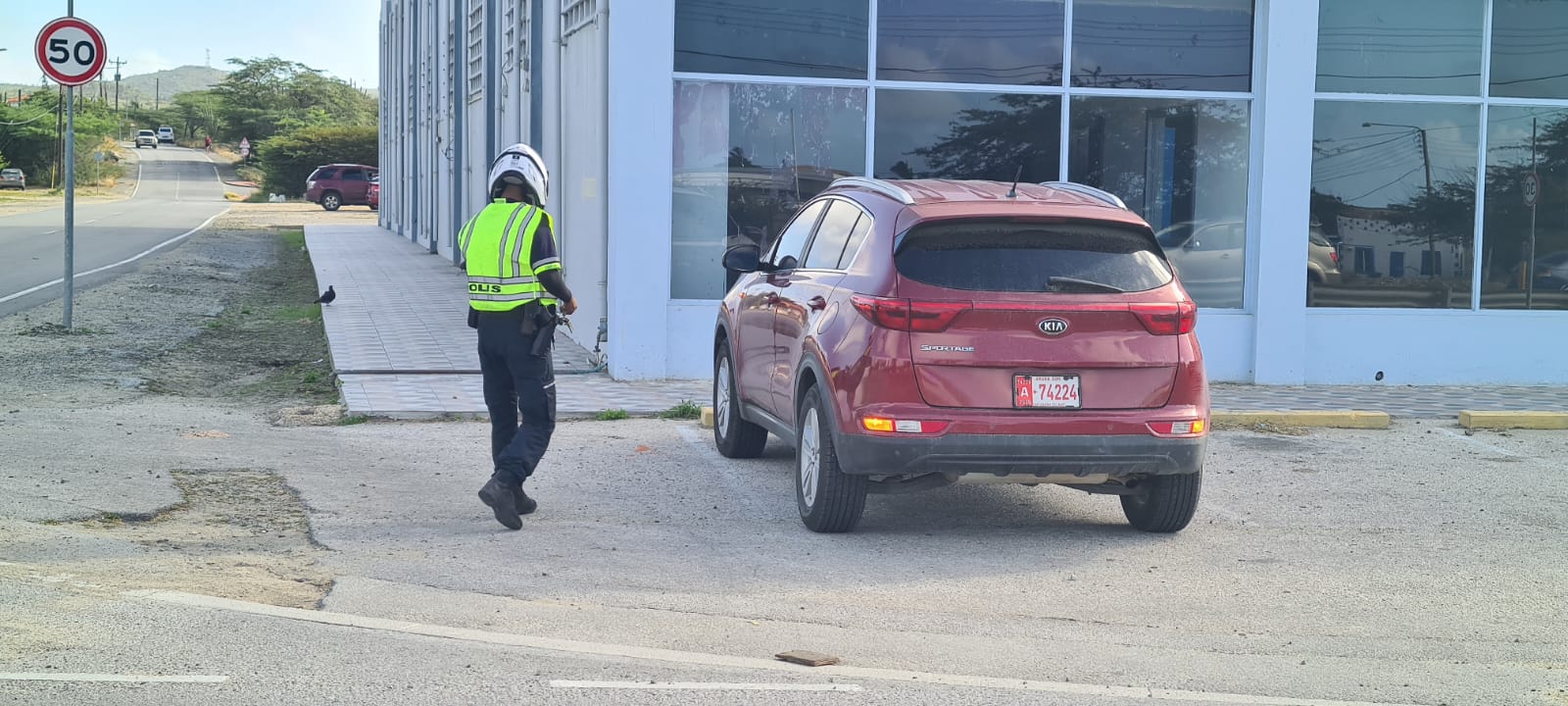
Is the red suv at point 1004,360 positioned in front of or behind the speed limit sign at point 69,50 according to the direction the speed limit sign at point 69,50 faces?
in front

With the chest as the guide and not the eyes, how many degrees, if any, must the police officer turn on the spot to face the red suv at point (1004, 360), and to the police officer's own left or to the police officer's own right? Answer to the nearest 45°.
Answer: approximately 90° to the police officer's own right

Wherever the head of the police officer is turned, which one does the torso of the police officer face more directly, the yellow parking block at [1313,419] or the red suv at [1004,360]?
the yellow parking block

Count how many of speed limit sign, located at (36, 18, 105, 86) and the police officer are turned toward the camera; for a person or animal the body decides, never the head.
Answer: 1

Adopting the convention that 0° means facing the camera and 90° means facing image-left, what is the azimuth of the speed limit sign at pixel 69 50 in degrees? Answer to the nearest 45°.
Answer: approximately 0°

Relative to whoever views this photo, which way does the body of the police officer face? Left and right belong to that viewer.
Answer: facing away from the viewer and to the right of the viewer

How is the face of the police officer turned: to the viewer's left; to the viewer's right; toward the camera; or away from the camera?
away from the camera

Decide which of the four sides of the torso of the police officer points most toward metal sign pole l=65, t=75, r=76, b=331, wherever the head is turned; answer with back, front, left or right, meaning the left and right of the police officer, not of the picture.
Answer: left

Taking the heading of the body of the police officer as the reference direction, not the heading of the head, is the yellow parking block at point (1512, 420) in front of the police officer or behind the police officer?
in front
